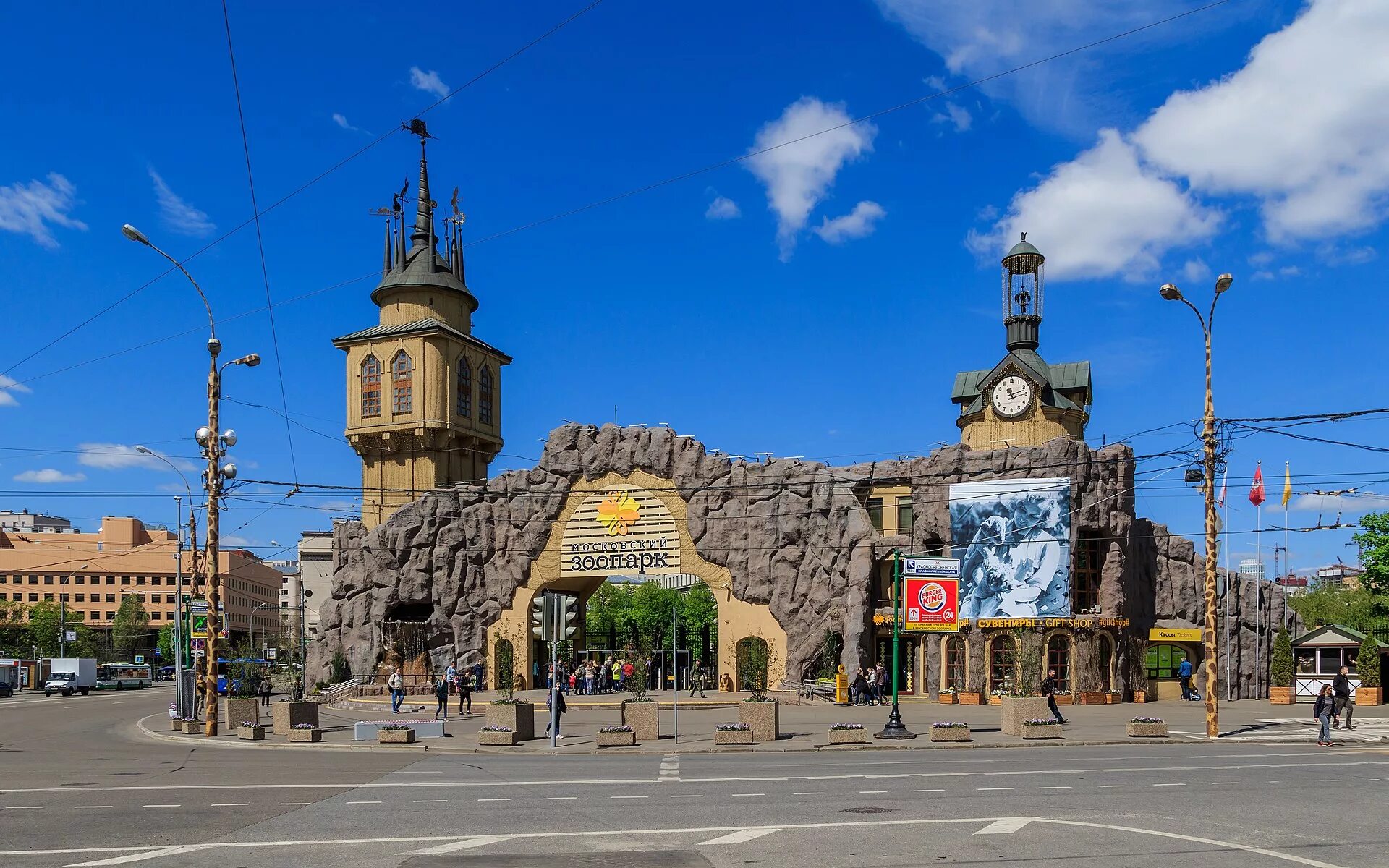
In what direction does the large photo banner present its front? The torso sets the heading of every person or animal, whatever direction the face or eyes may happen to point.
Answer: toward the camera

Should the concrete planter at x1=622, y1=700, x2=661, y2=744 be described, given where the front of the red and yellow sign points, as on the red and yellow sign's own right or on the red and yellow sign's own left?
on the red and yellow sign's own right

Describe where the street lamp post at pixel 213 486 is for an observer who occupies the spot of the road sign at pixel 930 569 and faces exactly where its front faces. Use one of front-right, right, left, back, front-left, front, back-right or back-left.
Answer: right

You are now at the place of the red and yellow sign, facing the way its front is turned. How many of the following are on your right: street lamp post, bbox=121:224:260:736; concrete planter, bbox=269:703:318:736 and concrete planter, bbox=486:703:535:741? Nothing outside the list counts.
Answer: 3

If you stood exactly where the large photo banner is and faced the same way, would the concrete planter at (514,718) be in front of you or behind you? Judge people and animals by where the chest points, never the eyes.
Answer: in front

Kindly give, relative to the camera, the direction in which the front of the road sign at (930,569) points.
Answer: facing the viewer

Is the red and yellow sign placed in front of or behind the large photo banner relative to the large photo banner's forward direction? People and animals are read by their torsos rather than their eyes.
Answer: in front

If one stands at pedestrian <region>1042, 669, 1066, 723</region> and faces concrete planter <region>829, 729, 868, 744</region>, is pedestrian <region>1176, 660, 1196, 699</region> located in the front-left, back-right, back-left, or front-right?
back-right

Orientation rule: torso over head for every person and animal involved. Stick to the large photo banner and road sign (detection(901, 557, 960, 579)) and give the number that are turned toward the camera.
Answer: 2

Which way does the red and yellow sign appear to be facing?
toward the camera

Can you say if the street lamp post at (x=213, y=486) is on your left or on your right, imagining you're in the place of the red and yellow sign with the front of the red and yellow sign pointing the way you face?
on your right
